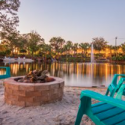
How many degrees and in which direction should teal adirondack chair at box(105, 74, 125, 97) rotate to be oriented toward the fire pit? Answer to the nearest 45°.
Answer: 0° — it already faces it

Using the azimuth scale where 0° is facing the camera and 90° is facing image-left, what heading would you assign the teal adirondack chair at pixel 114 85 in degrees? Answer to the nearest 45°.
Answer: approximately 45°
